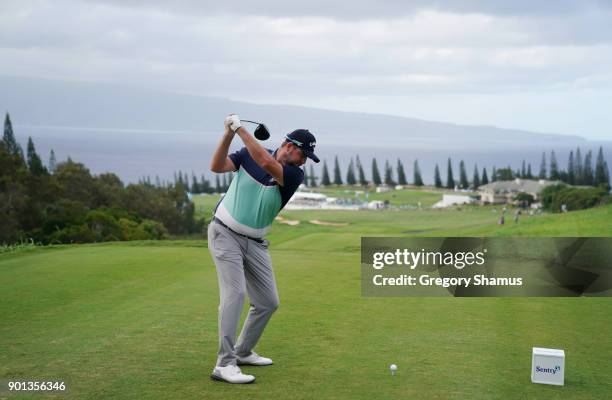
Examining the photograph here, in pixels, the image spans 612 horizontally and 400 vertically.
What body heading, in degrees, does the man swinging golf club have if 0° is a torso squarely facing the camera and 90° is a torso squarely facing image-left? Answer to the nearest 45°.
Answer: approximately 315°

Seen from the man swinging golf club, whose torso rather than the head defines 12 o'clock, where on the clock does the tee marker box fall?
The tee marker box is roughly at 11 o'clock from the man swinging golf club.

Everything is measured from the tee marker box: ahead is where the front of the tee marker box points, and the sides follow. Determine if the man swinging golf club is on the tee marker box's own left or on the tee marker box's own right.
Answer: on the tee marker box's own right
